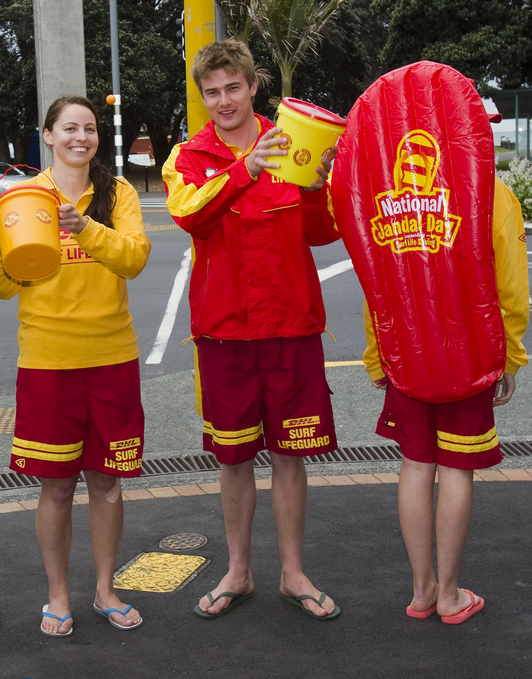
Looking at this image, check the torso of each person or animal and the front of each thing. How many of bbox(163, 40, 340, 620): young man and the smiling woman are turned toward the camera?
2

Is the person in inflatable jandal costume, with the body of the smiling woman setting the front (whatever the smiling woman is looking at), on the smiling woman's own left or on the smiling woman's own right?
on the smiling woman's own left

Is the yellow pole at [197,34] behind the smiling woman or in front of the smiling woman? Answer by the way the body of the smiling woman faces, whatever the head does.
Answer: behind

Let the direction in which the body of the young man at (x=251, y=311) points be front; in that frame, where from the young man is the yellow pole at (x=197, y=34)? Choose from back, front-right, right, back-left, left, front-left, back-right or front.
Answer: back

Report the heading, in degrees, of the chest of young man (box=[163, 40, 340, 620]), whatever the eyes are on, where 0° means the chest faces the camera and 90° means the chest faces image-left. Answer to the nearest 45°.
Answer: approximately 0°
